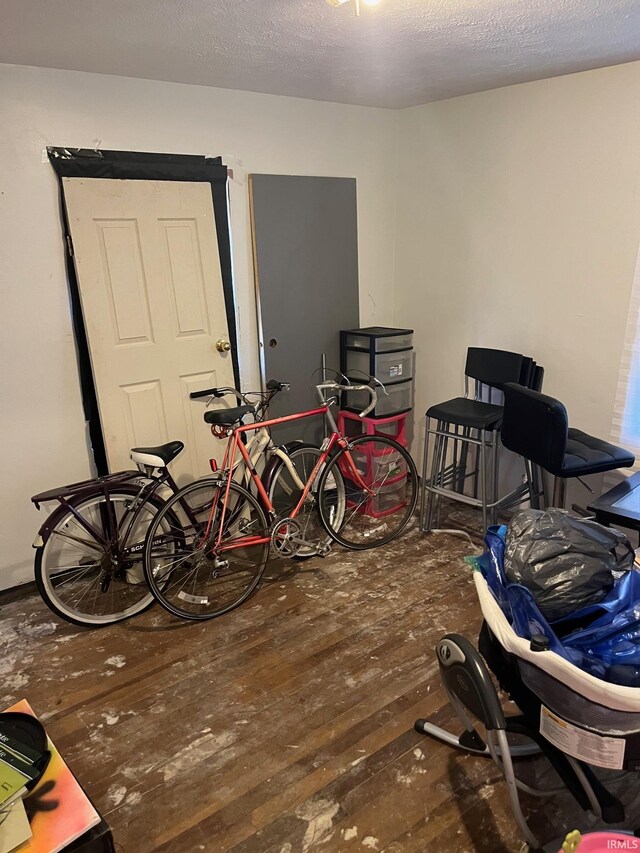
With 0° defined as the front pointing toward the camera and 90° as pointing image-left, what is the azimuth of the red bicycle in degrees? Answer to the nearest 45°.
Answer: approximately 225°

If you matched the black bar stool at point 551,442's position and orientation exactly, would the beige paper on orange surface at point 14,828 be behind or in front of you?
behind

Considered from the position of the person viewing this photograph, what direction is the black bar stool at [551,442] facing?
facing away from the viewer and to the right of the viewer

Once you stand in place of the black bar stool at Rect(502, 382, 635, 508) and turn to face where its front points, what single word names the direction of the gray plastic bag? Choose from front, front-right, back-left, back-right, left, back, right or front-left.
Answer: back-right

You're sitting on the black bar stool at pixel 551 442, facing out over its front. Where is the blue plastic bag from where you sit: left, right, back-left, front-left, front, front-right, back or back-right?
back-right

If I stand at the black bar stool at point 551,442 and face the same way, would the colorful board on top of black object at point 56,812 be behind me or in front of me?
behind

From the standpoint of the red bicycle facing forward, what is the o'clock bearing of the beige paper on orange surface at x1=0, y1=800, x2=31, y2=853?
The beige paper on orange surface is roughly at 5 o'clock from the red bicycle.

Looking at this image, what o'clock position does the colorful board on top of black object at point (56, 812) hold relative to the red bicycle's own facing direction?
The colorful board on top of black object is roughly at 5 o'clock from the red bicycle.

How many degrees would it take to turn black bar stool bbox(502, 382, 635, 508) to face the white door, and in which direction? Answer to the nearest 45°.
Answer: approximately 135° to its left

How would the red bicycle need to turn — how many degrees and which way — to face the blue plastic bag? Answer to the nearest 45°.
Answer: approximately 90° to its right
